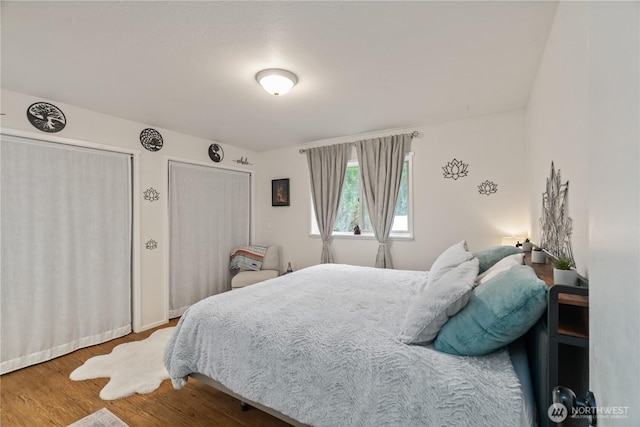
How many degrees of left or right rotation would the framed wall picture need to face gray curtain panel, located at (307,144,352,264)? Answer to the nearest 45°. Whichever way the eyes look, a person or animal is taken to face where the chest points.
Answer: approximately 45° to its left

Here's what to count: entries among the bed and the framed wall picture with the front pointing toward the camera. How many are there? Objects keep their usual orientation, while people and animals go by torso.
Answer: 1

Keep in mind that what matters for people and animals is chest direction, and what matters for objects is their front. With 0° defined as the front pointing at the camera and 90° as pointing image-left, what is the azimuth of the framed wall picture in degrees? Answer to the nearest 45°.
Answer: approximately 0°

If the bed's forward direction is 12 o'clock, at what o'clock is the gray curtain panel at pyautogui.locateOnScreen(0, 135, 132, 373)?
The gray curtain panel is roughly at 11 o'clock from the bed.

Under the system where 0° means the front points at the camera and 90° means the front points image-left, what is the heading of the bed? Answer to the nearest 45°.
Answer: approximately 135°

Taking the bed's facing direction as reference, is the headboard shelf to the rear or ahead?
to the rear

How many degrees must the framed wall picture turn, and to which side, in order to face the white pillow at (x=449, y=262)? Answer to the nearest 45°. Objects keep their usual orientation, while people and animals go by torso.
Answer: approximately 45° to its left

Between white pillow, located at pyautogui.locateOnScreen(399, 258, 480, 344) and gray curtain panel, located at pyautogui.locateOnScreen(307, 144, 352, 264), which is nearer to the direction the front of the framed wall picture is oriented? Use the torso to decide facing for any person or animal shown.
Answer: the white pillow

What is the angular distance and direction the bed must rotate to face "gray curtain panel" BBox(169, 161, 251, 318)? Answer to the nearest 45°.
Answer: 0° — it already faces it
